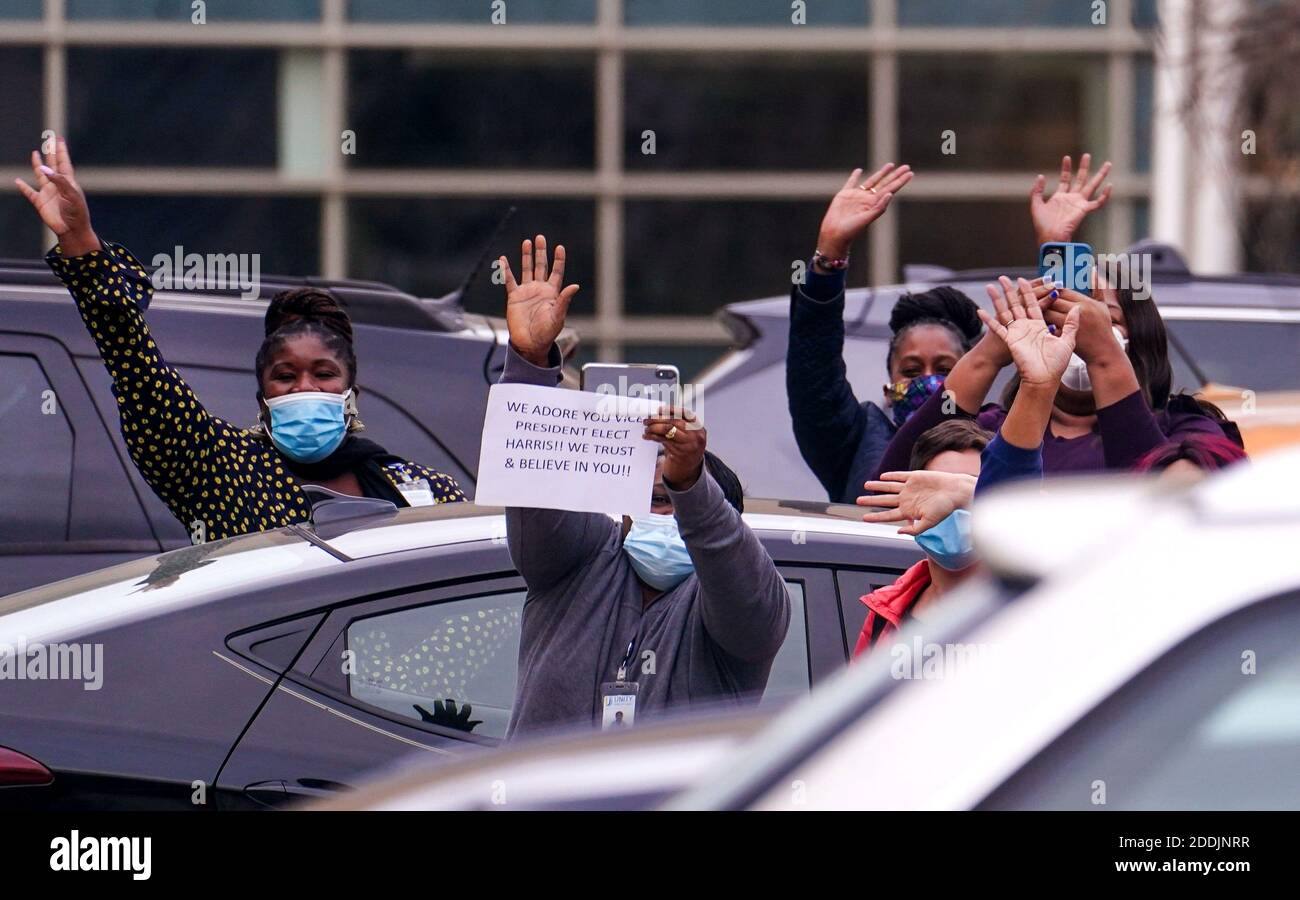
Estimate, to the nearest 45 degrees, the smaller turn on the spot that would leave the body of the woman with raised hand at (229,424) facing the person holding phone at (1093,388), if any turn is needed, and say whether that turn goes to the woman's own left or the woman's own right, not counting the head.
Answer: approximately 90° to the woman's own left

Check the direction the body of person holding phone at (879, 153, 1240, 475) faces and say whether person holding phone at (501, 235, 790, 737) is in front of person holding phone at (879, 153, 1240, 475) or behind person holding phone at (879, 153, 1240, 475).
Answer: in front

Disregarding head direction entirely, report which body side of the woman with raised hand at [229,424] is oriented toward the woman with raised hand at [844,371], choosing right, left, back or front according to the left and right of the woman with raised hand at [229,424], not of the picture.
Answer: left

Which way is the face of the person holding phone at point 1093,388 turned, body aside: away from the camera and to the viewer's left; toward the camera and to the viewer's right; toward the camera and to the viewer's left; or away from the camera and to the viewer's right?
toward the camera and to the viewer's left

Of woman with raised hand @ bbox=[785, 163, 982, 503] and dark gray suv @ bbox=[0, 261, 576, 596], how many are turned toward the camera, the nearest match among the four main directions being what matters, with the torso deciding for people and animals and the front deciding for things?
1

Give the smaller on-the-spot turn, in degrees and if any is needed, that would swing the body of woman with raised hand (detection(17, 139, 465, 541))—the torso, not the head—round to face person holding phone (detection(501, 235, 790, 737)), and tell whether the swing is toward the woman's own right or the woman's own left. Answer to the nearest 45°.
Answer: approximately 45° to the woman's own left
